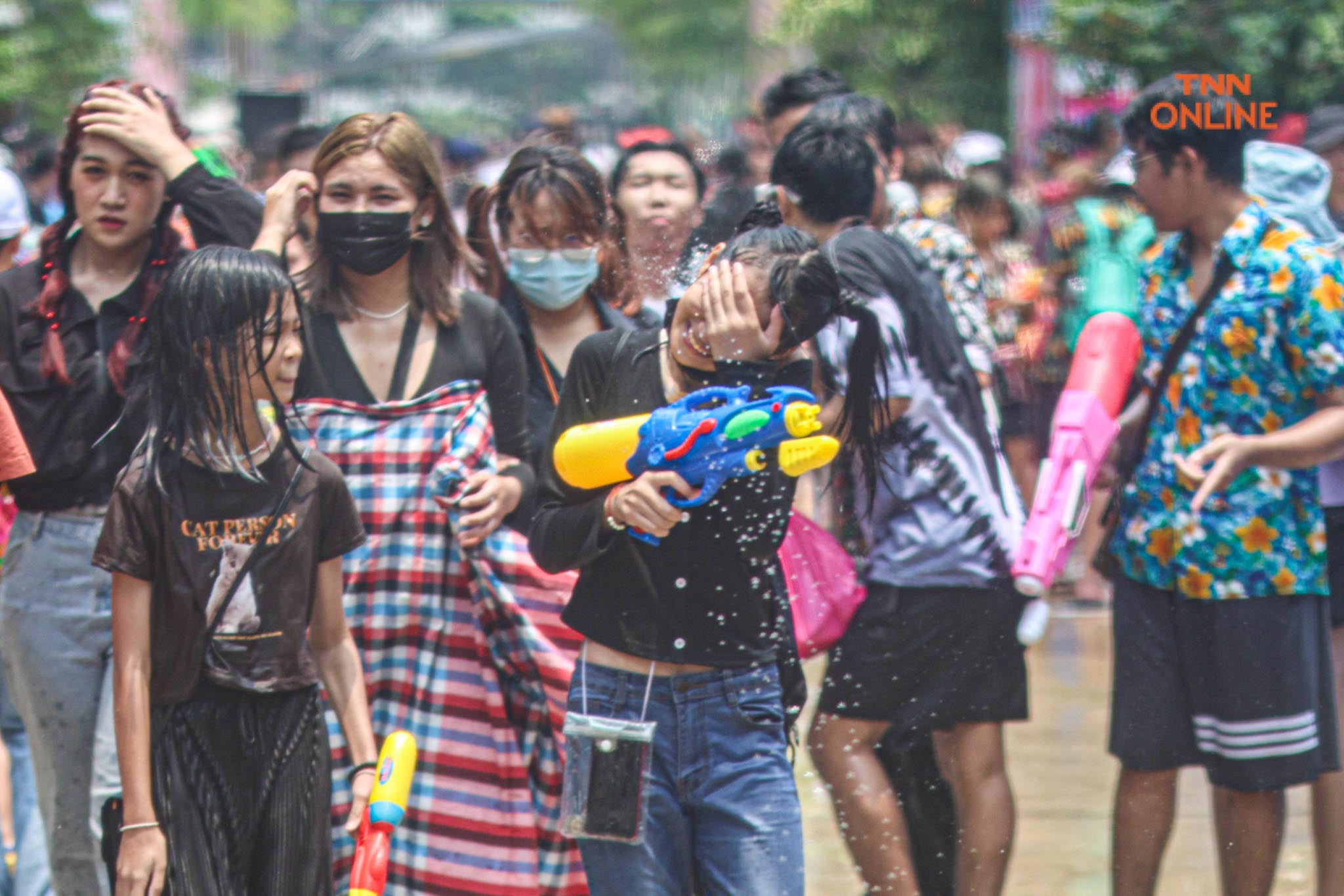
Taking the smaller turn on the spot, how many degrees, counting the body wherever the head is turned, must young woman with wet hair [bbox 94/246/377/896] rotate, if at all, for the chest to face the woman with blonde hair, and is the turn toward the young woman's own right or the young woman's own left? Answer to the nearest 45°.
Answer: approximately 135° to the young woman's own left

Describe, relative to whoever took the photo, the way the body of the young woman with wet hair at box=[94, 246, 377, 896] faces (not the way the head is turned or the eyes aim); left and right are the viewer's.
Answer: facing the viewer

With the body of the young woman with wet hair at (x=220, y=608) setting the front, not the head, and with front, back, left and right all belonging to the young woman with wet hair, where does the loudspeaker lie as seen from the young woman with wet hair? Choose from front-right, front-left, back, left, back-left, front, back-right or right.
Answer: back

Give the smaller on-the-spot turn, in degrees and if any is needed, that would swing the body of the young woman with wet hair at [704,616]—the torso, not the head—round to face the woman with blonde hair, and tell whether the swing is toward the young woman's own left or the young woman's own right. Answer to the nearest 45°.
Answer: approximately 135° to the young woman's own right

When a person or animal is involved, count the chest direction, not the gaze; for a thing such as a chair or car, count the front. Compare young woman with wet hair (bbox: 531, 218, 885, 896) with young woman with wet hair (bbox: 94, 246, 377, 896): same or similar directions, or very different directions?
same or similar directions

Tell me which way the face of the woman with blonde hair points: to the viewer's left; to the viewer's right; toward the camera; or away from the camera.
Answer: toward the camera

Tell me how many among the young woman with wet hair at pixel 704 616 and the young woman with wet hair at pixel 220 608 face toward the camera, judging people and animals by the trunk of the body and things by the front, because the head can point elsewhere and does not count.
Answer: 2

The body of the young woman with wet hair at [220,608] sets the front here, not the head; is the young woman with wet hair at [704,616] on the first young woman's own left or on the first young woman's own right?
on the first young woman's own left

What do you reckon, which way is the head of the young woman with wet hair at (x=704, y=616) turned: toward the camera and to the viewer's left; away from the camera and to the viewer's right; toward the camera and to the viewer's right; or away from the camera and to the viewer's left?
toward the camera and to the viewer's left

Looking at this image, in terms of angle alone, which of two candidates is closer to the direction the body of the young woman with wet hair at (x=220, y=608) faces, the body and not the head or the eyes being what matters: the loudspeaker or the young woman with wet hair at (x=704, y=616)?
the young woman with wet hair

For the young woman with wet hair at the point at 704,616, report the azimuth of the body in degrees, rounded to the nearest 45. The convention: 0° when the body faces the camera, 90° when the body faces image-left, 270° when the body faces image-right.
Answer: approximately 0°
